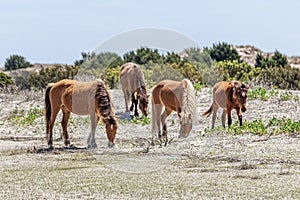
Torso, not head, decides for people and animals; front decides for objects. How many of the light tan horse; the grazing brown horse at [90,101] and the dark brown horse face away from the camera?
0

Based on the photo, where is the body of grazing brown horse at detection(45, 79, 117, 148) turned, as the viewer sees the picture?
to the viewer's right

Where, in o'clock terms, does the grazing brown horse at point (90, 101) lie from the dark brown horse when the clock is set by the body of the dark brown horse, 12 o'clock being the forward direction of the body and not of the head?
The grazing brown horse is roughly at 3 o'clock from the dark brown horse.

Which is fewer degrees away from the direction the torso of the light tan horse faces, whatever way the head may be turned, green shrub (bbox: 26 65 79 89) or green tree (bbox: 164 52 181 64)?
the green tree

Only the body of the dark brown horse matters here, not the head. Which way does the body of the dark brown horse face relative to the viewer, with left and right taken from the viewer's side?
facing the viewer and to the right of the viewer

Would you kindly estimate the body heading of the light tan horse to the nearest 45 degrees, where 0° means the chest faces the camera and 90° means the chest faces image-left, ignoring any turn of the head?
approximately 315°

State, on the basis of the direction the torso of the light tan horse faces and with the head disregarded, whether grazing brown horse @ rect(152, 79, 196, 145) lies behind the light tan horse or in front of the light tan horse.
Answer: in front

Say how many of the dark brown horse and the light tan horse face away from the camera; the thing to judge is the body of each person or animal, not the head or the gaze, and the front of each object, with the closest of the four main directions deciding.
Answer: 0
